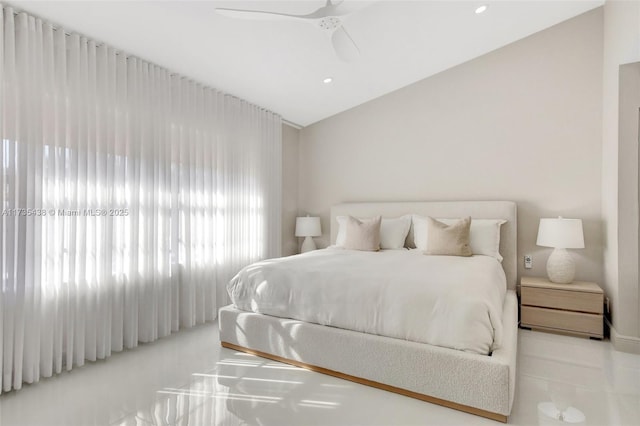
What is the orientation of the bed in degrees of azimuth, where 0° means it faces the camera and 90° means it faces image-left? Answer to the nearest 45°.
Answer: approximately 45°

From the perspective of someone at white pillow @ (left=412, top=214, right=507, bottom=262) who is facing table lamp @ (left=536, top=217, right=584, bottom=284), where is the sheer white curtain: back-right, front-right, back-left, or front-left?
back-right
